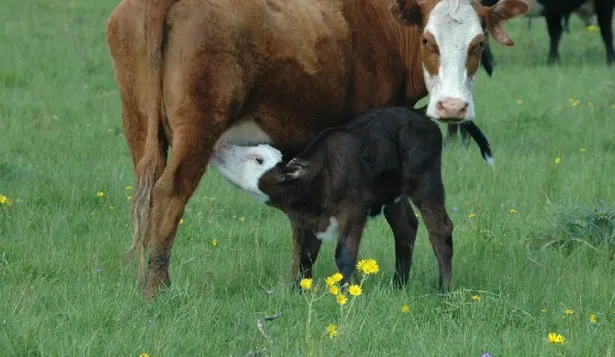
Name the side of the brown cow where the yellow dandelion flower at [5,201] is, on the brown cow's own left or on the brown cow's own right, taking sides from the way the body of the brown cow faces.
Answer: on the brown cow's own left

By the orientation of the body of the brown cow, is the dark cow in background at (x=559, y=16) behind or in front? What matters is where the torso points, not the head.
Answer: in front

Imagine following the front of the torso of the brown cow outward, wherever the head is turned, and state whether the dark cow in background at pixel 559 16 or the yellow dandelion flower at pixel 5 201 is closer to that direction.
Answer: the dark cow in background

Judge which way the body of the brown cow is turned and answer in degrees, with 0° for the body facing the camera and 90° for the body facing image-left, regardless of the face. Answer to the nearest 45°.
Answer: approximately 225°
